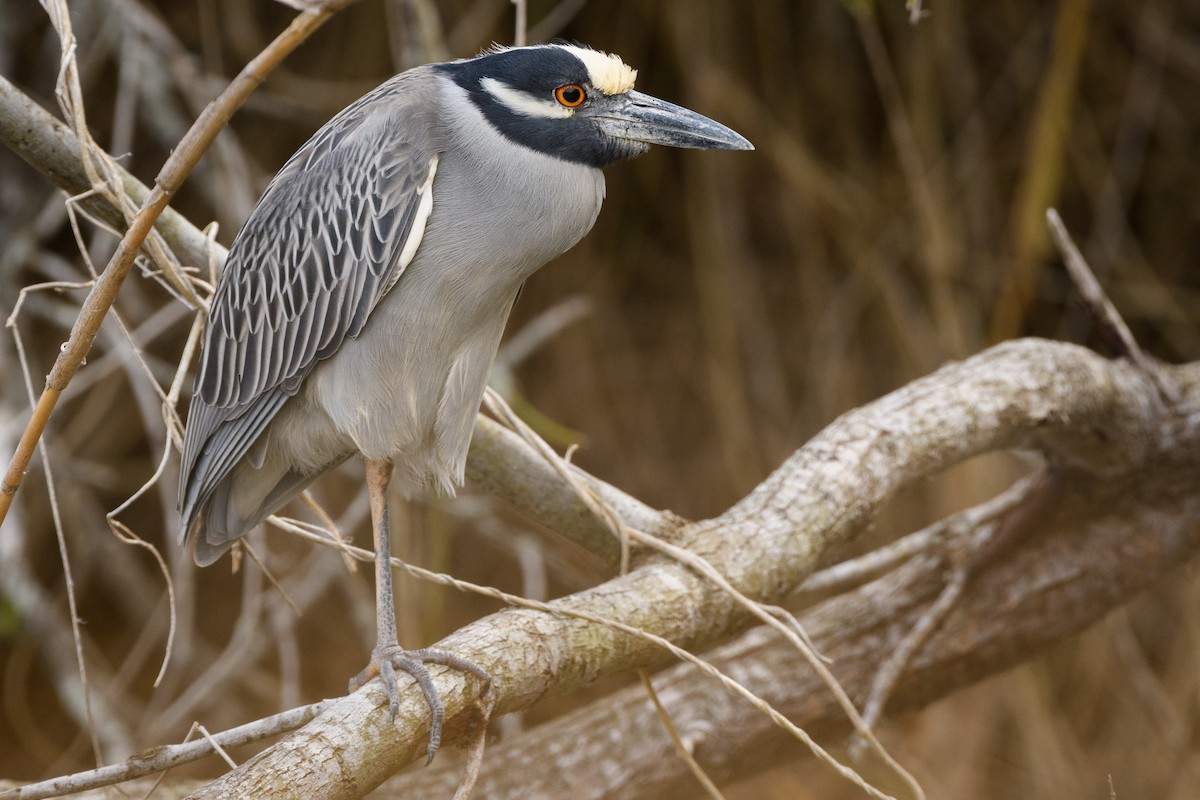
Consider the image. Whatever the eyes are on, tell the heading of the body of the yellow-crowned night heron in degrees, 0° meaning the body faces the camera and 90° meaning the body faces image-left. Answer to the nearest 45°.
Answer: approximately 270°

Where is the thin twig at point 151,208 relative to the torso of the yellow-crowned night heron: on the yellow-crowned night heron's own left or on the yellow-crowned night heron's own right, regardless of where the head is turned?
on the yellow-crowned night heron's own right

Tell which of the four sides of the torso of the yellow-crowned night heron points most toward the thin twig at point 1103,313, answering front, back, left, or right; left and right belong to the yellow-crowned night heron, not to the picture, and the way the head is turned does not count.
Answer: front
